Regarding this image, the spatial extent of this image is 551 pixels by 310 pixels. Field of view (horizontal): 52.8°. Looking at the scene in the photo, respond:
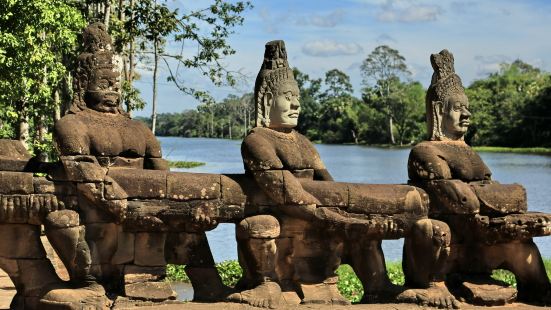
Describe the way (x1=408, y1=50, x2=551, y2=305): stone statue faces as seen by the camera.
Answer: facing the viewer and to the right of the viewer

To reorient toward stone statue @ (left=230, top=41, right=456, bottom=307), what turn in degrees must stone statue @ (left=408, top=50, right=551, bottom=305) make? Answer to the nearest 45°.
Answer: approximately 90° to its right

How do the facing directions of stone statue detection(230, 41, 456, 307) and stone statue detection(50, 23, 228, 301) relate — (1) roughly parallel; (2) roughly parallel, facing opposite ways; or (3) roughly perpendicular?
roughly parallel

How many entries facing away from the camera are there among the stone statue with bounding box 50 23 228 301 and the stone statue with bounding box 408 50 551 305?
0

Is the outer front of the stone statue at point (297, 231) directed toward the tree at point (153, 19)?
no

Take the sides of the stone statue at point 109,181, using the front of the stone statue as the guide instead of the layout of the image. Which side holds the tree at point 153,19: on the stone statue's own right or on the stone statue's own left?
on the stone statue's own left

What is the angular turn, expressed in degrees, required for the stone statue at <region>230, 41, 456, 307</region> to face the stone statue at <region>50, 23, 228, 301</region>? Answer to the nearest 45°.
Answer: approximately 135° to its right

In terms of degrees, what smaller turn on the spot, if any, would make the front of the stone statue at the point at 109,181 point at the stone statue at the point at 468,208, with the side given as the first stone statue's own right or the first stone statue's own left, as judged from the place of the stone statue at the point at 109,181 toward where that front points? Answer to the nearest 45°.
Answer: approximately 45° to the first stone statue's own left

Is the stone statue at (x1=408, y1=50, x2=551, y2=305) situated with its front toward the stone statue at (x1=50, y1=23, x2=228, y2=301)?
no

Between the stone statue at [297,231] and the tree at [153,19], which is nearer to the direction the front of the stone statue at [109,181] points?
the stone statue

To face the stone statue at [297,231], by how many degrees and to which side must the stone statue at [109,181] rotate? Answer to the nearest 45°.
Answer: approximately 45° to its left

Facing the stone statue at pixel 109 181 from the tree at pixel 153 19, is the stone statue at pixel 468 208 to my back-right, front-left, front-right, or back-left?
front-left

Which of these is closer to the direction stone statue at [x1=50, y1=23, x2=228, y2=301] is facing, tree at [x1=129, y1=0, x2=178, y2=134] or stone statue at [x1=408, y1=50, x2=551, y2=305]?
the stone statue

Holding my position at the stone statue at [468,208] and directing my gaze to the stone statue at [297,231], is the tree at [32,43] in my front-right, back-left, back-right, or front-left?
front-right
